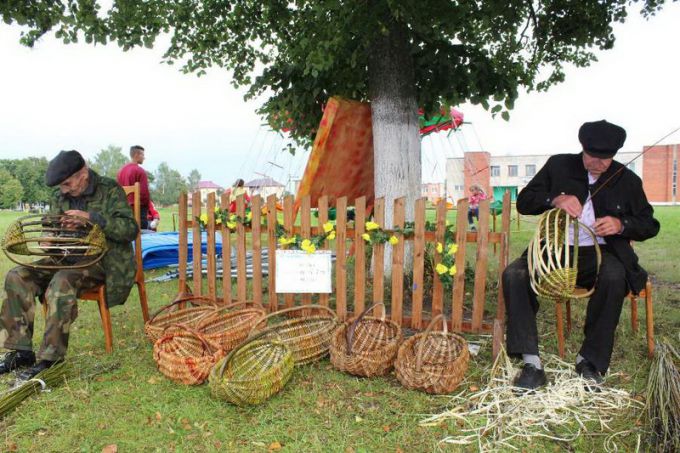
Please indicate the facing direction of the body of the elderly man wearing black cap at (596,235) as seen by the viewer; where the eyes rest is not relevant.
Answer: toward the camera

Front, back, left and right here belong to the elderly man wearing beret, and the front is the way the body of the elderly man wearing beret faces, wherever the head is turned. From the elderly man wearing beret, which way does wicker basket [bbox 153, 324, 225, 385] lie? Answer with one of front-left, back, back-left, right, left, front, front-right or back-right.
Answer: left

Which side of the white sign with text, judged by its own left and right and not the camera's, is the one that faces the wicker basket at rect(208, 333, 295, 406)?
front

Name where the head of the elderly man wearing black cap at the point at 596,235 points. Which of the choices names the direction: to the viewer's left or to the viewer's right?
to the viewer's left

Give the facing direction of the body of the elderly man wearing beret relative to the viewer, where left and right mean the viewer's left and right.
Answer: facing the viewer and to the left of the viewer

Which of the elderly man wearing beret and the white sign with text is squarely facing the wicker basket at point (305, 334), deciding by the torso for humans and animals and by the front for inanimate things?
the white sign with text

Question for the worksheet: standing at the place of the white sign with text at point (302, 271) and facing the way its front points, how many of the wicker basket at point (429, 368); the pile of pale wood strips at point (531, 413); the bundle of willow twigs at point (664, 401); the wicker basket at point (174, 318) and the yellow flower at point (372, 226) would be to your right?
1

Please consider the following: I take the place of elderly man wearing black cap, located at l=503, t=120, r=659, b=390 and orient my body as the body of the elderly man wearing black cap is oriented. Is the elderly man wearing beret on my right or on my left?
on my right

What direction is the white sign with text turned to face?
toward the camera

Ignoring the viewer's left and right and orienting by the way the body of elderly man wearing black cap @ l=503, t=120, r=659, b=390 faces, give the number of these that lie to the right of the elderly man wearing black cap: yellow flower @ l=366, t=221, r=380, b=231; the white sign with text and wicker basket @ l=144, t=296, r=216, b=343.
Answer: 3

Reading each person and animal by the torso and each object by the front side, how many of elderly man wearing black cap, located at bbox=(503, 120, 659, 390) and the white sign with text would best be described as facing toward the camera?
2

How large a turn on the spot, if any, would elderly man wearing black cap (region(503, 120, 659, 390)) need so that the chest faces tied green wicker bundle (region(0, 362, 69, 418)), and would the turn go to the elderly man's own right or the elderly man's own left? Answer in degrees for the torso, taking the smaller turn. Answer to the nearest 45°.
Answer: approximately 45° to the elderly man's own right

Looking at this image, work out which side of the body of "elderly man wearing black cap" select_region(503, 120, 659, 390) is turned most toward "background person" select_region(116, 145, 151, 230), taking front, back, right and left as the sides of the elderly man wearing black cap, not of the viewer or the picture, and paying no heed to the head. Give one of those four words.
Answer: right
